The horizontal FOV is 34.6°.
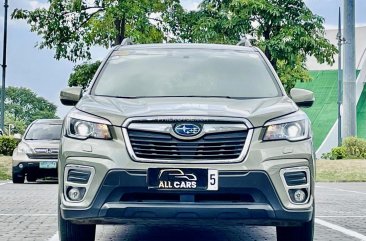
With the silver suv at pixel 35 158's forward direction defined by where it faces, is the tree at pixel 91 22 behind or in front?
behind

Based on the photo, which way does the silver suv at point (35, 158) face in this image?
toward the camera

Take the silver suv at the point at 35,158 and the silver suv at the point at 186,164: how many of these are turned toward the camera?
2

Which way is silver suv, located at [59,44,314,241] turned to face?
toward the camera

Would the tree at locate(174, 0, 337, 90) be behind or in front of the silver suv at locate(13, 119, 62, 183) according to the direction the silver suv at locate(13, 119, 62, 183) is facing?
behind

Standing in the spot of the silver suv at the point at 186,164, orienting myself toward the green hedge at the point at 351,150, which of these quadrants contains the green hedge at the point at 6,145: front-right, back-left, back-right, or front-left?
front-left

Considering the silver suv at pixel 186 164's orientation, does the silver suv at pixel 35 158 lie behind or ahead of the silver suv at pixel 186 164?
behind

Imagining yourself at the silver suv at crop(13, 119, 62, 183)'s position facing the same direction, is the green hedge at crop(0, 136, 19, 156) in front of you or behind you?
behind

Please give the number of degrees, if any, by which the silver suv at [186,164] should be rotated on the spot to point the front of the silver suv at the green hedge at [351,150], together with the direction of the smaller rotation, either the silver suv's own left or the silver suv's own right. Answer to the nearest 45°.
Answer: approximately 180°

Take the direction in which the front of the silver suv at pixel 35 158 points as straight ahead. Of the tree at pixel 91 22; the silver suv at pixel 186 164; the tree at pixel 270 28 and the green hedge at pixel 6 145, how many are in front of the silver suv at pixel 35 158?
1

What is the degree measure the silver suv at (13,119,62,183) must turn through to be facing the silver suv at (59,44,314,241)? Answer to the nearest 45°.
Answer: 0° — it already faces it

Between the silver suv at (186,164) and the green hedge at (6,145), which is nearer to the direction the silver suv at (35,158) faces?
the silver suv

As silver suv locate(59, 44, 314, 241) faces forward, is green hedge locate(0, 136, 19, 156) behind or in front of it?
behind
